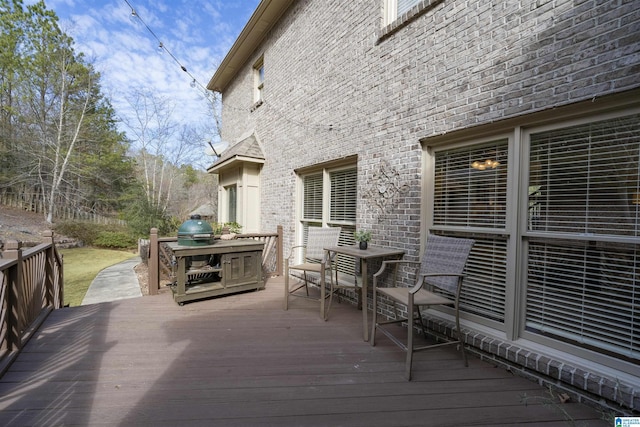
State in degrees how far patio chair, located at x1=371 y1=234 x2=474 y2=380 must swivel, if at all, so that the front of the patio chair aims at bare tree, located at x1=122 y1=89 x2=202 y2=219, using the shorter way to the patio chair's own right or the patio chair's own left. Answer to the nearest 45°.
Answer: approximately 90° to the patio chair's own right

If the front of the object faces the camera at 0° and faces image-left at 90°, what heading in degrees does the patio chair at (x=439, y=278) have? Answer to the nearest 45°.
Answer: approximately 45°

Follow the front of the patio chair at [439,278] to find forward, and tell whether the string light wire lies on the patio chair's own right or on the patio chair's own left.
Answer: on the patio chair's own right

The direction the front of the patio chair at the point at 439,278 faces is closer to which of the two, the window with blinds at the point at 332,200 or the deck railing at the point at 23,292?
the deck railing

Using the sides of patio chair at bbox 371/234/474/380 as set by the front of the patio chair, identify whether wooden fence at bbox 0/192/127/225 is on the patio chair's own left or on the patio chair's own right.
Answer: on the patio chair's own right

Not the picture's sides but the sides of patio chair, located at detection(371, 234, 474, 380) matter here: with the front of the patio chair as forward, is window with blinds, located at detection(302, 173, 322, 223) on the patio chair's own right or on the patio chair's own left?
on the patio chair's own right

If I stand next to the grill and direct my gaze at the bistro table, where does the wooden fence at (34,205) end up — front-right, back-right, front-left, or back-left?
back-left

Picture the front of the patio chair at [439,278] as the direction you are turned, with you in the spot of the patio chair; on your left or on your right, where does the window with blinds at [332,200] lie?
on your right

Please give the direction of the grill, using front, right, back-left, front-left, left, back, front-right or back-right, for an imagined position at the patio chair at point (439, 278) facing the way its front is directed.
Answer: front-right
